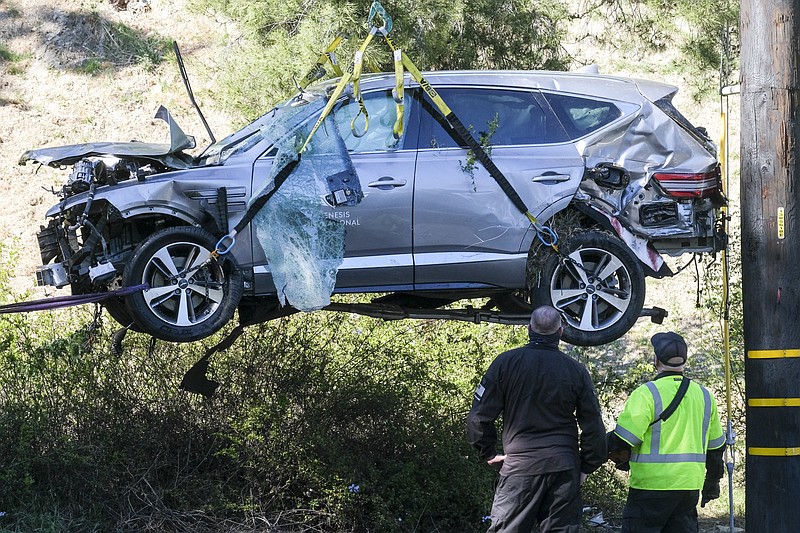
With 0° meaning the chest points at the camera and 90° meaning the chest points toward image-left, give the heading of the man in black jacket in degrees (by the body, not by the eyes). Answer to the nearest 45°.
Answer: approximately 180°

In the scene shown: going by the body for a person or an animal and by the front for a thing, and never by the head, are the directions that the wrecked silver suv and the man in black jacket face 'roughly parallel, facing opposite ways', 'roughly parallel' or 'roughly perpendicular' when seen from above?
roughly perpendicular

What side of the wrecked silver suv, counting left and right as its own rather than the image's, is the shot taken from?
left

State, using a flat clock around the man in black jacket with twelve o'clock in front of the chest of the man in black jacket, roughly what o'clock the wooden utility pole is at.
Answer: The wooden utility pole is roughly at 2 o'clock from the man in black jacket.

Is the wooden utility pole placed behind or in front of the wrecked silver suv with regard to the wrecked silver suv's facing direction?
behind

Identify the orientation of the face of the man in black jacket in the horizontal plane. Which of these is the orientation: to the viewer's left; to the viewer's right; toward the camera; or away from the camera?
away from the camera

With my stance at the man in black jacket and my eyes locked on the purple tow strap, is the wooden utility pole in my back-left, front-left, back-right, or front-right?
back-right

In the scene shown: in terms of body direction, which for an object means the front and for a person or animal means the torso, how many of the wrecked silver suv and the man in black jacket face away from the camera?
1

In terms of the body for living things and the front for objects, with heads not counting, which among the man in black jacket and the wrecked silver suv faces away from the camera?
the man in black jacket

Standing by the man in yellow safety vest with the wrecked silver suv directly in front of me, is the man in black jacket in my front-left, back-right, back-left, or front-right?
front-left

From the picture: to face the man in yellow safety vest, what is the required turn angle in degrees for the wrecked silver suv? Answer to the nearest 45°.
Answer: approximately 135° to its left

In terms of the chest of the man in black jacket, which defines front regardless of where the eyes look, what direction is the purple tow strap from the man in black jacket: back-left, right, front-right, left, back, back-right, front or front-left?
left
